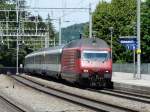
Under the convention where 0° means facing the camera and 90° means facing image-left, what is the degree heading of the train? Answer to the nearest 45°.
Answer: approximately 315°
